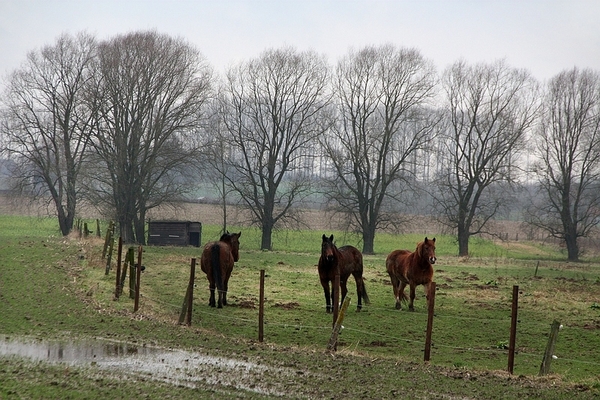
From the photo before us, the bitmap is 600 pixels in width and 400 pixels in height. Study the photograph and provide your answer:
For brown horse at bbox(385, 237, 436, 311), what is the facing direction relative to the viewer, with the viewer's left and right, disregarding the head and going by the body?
facing the viewer and to the right of the viewer

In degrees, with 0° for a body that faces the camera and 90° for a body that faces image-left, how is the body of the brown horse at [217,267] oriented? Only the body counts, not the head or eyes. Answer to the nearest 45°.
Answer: approximately 180°

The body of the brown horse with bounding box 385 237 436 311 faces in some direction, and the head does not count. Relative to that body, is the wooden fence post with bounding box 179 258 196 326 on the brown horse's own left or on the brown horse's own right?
on the brown horse's own right

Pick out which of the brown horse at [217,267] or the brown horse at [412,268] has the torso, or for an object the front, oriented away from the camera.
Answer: the brown horse at [217,267]

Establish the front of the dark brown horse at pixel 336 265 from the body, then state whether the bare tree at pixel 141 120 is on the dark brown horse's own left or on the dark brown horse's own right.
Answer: on the dark brown horse's own right

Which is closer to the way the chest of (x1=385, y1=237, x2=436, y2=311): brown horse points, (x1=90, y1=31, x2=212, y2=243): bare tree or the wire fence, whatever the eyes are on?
the wire fence

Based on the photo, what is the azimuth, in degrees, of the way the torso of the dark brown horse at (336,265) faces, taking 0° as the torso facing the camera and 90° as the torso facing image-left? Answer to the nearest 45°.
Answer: approximately 45°

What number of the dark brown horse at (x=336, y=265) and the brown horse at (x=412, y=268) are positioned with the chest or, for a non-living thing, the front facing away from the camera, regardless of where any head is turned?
0

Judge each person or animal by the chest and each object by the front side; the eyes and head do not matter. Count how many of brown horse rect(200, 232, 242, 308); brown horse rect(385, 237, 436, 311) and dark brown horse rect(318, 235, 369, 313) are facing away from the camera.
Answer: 1

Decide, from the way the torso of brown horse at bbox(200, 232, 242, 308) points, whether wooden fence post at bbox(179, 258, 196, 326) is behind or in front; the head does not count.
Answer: behind

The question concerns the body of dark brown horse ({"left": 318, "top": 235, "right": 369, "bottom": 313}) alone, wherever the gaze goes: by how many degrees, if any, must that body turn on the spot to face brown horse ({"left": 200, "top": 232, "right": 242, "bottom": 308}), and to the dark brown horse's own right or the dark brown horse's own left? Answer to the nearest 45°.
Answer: approximately 45° to the dark brown horse's own right

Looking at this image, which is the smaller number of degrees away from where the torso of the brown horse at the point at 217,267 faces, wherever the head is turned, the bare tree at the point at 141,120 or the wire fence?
the bare tree

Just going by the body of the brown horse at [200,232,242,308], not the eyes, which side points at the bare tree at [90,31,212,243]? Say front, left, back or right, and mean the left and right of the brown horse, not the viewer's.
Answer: front
